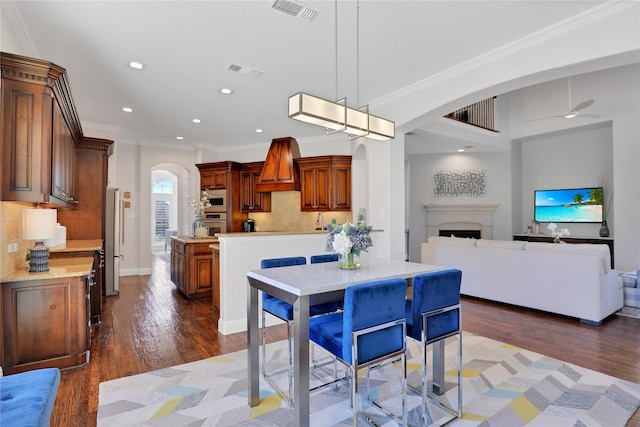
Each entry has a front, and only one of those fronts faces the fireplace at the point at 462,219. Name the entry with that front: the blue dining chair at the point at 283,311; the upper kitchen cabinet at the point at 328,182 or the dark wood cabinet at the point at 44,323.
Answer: the dark wood cabinet

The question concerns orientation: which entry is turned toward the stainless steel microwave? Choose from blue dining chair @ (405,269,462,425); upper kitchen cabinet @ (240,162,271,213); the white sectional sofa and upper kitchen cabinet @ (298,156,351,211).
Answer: the blue dining chair

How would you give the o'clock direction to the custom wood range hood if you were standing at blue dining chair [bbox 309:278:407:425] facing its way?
The custom wood range hood is roughly at 1 o'clock from the blue dining chair.

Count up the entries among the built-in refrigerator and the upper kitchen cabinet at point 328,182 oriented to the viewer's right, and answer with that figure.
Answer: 1

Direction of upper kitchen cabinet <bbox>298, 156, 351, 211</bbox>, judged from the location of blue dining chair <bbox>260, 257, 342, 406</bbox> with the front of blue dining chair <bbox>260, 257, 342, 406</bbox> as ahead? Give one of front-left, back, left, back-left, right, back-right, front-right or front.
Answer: back-left

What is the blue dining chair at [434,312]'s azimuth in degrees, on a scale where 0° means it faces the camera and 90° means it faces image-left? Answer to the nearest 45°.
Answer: approximately 135°

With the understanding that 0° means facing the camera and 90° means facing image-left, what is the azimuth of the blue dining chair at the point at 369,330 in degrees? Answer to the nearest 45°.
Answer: approximately 135°

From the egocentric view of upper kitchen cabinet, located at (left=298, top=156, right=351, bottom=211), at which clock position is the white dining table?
The white dining table is roughly at 12 o'clock from the upper kitchen cabinet.

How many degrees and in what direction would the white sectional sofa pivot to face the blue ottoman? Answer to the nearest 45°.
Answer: approximately 180°

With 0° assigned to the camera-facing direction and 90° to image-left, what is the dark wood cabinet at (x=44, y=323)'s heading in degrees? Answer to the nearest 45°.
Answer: approximately 270°

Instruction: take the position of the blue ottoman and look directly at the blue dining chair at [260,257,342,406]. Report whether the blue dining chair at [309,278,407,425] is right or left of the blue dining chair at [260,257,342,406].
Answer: right
